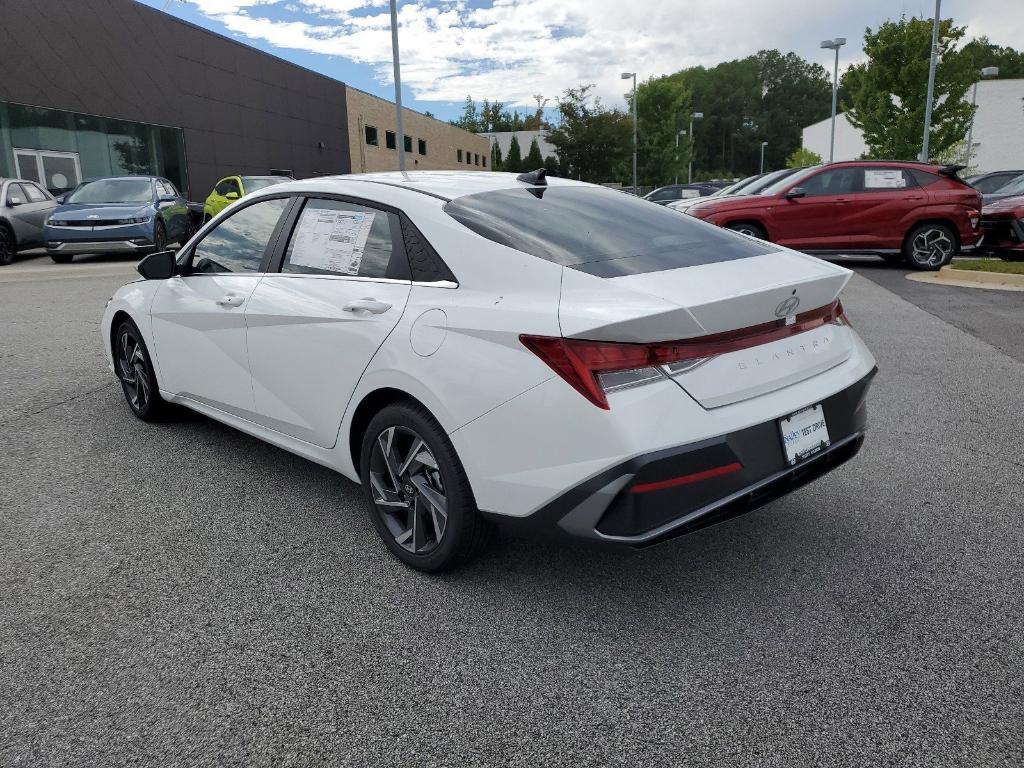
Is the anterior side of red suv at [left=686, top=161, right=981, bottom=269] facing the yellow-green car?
yes

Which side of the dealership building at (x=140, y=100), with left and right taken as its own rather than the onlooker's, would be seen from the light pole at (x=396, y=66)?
front

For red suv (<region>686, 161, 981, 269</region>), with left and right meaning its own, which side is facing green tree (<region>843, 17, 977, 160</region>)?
right

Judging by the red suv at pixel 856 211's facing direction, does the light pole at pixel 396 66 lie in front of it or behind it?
in front

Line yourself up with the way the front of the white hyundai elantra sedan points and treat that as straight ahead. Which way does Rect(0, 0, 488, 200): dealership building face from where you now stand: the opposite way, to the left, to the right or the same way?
the opposite way

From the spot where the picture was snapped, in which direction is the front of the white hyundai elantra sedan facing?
facing away from the viewer and to the left of the viewer

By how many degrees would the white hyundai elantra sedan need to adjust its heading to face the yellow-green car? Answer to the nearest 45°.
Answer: approximately 45° to its right

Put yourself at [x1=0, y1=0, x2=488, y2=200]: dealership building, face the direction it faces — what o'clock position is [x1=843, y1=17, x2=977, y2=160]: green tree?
The green tree is roughly at 11 o'clock from the dealership building.

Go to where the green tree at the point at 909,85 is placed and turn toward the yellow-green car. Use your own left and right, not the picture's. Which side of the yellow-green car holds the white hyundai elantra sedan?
left

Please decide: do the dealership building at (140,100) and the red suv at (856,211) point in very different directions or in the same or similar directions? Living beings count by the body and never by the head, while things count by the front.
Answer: very different directions

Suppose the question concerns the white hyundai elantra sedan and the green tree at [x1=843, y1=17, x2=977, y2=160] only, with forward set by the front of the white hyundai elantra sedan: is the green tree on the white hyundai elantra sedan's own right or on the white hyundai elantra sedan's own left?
on the white hyundai elantra sedan's own right

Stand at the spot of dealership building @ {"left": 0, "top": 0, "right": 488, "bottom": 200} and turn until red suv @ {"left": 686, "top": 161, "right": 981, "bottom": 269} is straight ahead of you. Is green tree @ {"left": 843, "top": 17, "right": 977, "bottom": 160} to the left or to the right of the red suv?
left

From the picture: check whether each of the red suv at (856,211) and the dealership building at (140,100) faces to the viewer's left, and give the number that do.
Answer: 1

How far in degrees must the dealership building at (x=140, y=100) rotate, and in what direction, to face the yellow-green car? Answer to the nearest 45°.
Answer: approximately 45° to its right

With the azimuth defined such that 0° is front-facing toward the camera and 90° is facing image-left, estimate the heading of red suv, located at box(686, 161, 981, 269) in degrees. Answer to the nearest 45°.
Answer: approximately 90°

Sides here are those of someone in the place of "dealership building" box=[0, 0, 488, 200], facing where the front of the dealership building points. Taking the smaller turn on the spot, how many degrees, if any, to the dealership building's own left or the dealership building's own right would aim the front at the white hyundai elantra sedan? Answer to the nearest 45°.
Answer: approximately 45° to the dealership building's own right
